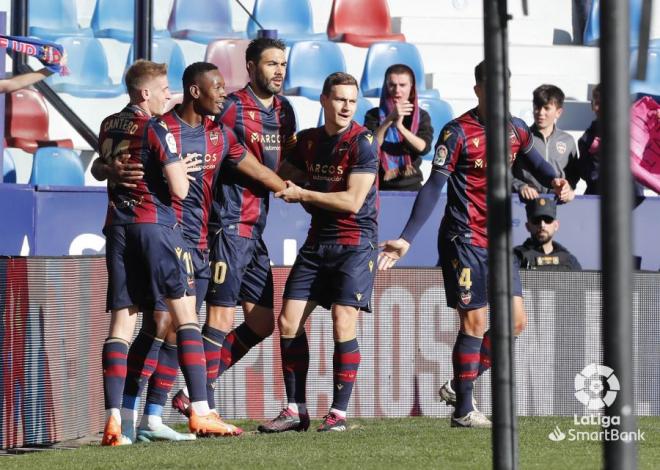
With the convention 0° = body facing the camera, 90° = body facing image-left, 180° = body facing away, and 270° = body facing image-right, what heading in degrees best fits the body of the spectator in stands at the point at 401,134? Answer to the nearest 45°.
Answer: approximately 0°

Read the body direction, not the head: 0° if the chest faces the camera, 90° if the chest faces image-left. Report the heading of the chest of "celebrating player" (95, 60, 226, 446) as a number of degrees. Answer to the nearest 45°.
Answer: approximately 225°

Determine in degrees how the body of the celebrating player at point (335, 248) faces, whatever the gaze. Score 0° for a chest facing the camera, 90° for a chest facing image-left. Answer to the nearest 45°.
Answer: approximately 45°

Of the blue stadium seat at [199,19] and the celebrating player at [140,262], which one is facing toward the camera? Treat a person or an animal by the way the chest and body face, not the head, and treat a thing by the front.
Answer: the blue stadium seat

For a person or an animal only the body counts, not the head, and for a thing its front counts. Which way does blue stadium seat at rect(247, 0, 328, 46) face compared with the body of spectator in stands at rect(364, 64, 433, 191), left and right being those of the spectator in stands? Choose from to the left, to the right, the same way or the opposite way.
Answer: the same way

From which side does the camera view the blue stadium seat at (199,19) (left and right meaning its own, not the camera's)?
front

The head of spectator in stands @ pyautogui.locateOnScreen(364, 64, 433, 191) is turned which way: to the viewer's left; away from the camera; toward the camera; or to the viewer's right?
toward the camera

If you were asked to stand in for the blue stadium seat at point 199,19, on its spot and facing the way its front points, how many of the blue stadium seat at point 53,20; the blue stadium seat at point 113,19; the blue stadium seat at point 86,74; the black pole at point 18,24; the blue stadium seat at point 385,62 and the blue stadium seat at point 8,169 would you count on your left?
1

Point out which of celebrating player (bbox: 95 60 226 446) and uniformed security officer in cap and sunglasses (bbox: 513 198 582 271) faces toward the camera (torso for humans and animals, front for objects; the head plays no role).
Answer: the uniformed security officer in cap and sunglasses

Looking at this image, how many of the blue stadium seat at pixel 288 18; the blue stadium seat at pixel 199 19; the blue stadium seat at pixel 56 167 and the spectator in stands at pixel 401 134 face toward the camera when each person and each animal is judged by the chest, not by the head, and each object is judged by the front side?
4

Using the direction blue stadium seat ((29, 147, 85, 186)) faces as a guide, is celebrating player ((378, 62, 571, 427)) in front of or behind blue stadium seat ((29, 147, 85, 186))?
in front

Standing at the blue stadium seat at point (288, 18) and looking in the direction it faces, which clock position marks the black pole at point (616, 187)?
The black pole is roughly at 12 o'clock from the blue stadium seat.

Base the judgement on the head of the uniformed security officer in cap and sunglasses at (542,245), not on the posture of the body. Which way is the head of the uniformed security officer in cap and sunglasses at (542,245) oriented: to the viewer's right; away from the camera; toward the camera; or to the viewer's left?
toward the camera

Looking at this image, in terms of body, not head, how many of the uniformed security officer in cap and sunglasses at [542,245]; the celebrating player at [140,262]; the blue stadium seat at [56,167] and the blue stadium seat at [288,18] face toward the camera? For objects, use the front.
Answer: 3

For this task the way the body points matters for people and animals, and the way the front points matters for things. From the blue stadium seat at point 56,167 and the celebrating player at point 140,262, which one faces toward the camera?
the blue stadium seat
